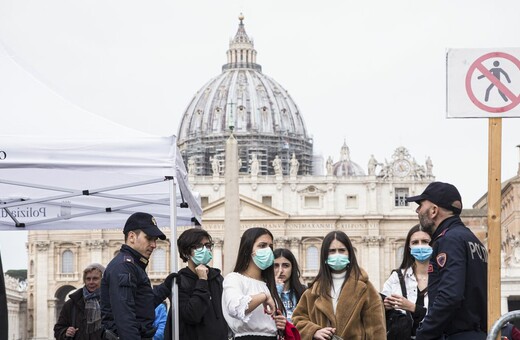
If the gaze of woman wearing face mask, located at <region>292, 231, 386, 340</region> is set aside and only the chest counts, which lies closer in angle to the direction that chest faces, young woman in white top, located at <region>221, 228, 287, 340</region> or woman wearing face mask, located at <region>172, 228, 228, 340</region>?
the young woman in white top

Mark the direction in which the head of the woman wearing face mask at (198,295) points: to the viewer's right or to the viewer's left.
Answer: to the viewer's right

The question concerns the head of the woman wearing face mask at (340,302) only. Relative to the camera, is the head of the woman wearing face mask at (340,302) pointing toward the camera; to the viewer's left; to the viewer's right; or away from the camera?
toward the camera

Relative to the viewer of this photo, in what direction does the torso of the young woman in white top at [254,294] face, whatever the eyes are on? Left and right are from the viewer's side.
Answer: facing the viewer and to the right of the viewer

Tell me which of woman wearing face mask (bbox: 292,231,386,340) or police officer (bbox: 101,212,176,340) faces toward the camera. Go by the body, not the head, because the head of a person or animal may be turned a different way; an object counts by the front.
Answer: the woman wearing face mask

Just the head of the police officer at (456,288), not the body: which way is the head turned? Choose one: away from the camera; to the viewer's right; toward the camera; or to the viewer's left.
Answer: to the viewer's left

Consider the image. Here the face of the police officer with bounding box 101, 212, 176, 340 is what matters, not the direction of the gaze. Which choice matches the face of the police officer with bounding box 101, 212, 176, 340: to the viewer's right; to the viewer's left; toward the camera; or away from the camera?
to the viewer's right

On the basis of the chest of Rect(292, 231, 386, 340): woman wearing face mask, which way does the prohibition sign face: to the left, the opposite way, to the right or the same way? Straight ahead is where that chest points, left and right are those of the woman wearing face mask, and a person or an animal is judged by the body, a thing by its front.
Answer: the same way

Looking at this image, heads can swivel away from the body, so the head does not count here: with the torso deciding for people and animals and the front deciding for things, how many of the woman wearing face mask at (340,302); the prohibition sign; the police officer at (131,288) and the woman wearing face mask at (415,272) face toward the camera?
3

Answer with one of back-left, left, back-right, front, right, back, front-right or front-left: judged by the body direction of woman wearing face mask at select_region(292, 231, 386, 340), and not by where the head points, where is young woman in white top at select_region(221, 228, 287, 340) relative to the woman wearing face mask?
right

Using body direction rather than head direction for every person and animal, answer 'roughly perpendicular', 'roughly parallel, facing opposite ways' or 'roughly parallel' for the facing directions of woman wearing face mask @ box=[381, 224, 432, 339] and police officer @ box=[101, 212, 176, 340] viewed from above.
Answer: roughly perpendicular

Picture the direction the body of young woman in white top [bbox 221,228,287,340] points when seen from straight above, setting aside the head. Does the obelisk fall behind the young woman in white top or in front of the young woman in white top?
behind

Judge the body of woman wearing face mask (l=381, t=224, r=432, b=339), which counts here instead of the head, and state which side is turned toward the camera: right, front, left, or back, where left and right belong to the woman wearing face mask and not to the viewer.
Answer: front

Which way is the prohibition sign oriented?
toward the camera
